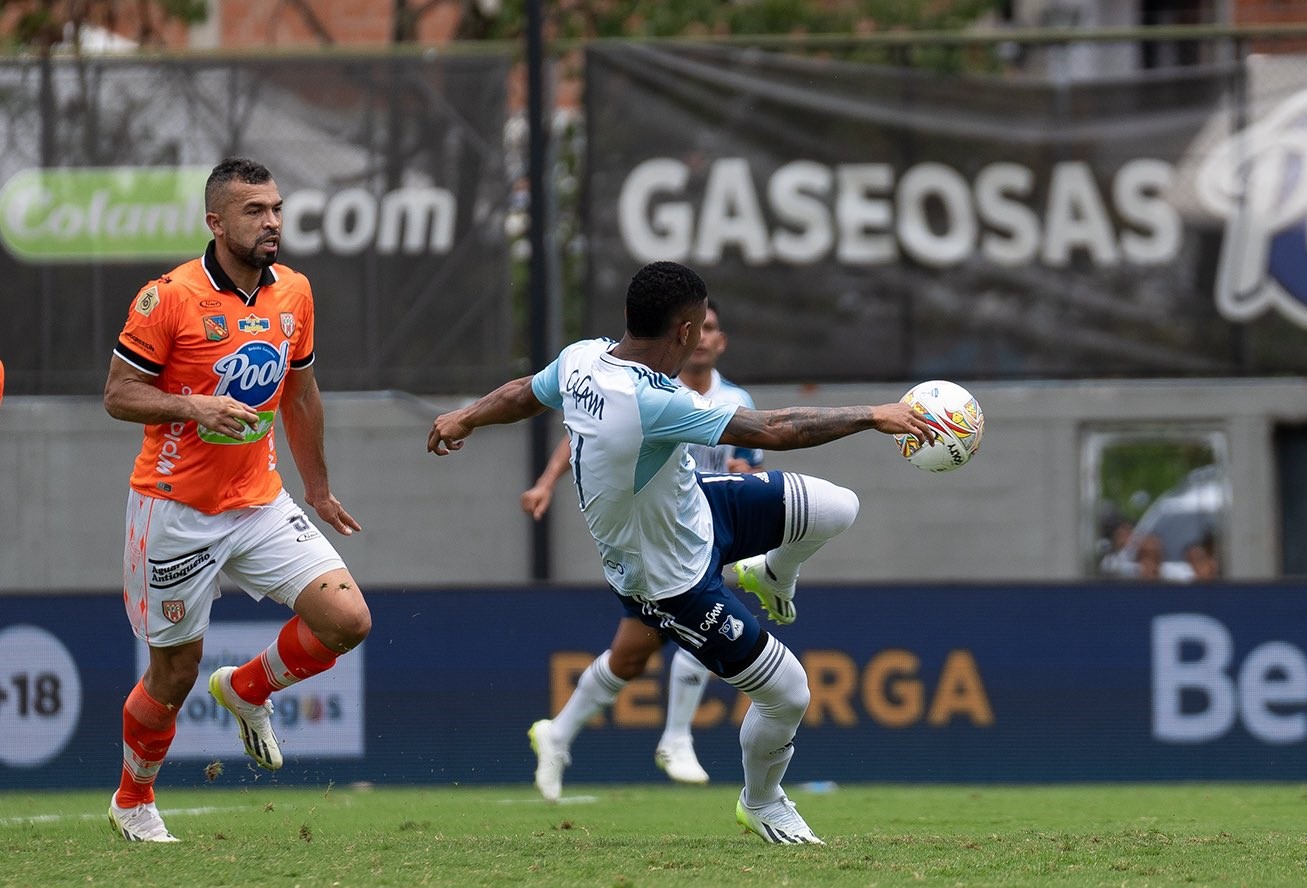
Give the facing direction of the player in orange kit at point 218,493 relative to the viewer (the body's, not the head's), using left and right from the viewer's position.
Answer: facing the viewer and to the right of the viewer

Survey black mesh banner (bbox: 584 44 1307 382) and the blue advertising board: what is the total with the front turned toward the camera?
2

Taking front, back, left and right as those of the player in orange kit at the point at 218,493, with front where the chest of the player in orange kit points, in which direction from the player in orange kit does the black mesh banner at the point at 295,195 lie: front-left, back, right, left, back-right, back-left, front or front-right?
back-left

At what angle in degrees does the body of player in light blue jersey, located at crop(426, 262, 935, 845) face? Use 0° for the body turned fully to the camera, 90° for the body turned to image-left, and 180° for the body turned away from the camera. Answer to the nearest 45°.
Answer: approximately 225°

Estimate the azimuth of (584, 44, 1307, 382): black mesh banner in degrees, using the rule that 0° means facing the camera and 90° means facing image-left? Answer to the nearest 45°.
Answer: approximately 0°

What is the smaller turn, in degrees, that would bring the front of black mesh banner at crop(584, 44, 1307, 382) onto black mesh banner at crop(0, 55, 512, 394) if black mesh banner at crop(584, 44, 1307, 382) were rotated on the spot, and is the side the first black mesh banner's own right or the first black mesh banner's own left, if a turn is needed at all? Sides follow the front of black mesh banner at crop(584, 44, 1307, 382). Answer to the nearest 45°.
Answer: approximately 90° to the first black mesh banner's own right

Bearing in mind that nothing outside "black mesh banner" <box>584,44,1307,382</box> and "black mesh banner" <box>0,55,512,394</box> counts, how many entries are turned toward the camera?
2

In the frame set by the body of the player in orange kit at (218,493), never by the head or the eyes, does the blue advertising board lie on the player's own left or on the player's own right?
on the player's own left

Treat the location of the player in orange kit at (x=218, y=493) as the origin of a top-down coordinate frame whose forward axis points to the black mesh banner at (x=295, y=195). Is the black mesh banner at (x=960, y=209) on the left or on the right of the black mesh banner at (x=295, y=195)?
right

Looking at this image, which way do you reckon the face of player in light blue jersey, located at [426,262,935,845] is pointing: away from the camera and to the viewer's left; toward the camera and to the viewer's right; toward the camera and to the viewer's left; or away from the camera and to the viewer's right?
away from the camera and to the viewer's right

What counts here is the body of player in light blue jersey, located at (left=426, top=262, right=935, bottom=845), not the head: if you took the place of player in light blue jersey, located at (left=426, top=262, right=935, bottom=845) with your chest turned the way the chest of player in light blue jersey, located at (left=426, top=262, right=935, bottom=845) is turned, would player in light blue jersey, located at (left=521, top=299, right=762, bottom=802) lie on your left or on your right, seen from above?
on your left
